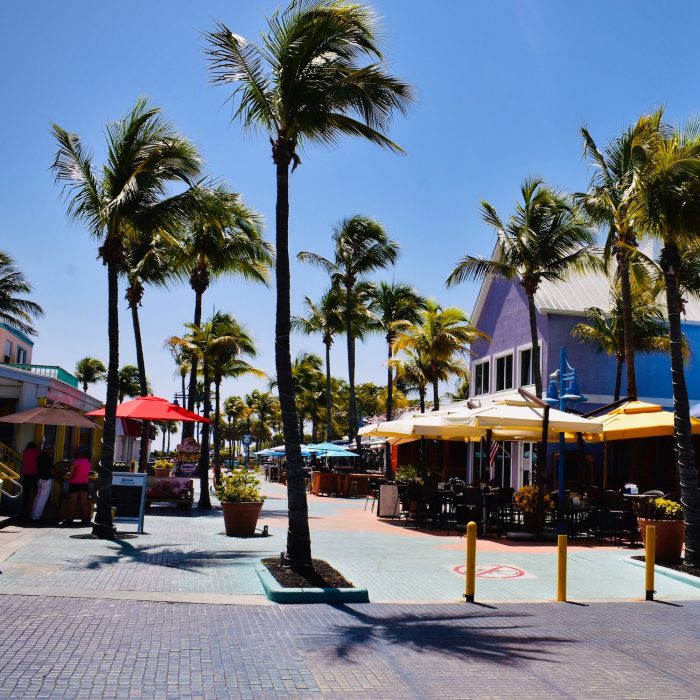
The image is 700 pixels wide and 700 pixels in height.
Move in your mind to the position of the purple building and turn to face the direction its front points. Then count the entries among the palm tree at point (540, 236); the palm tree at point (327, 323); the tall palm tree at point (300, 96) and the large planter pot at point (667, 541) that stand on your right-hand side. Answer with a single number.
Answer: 1

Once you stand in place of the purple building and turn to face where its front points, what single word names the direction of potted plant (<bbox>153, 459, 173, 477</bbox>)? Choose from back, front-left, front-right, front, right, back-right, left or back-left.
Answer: front-right

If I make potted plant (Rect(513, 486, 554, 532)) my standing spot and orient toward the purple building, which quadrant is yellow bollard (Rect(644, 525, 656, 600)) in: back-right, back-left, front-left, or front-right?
back-right

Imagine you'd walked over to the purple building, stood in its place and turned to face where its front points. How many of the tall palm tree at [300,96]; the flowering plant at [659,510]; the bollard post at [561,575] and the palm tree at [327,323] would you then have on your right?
1

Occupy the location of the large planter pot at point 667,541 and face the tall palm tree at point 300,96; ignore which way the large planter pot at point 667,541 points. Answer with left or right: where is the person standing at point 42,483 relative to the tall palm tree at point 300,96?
right

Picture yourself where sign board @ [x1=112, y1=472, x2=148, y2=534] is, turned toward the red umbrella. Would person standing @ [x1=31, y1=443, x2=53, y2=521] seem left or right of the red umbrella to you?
left

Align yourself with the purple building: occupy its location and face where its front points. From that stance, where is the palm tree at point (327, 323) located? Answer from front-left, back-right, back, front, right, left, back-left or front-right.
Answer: right

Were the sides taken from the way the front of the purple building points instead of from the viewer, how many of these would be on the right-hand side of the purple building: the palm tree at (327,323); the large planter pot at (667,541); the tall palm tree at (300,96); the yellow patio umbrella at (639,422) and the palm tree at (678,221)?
1

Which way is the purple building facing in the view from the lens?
facing the viewer and to the left of the viewer

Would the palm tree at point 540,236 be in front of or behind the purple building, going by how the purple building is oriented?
in front

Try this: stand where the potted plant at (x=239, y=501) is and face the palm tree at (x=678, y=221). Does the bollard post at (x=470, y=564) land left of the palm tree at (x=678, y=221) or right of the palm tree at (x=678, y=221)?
right

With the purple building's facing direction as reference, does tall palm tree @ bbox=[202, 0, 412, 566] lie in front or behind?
in front

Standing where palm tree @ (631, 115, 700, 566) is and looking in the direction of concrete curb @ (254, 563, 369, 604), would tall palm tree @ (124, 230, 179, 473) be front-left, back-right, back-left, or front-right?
front-right

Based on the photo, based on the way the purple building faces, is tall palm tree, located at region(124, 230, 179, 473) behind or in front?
in front

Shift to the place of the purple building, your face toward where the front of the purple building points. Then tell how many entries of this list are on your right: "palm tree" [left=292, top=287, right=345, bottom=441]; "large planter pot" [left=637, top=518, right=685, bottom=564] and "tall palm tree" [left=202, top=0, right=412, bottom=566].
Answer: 1

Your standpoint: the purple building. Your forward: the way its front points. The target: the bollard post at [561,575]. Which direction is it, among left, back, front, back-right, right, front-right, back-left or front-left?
front-left
